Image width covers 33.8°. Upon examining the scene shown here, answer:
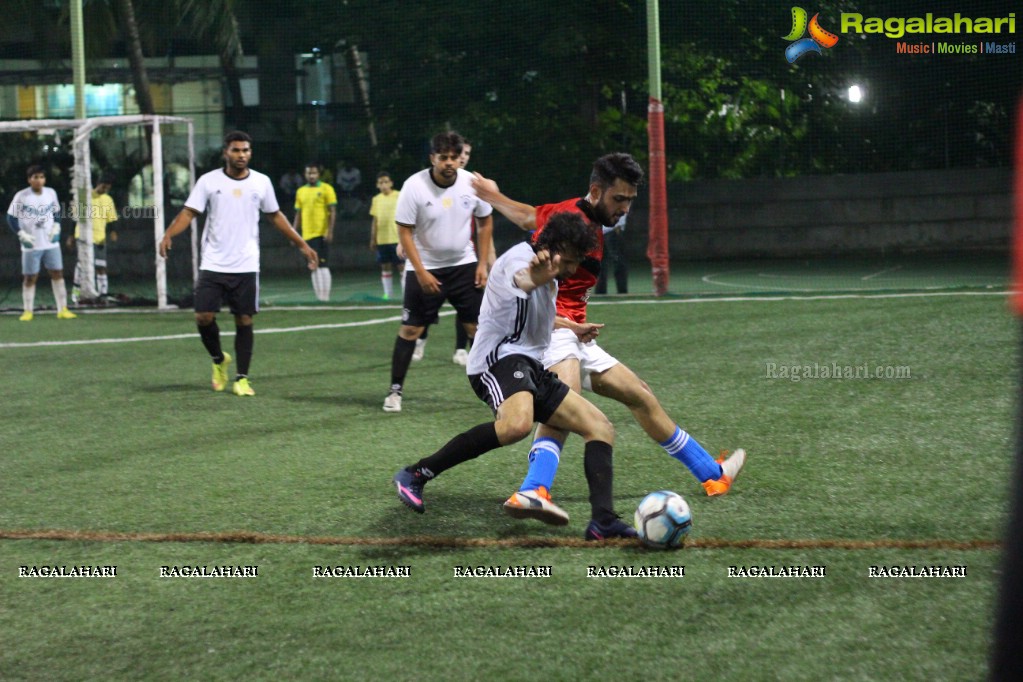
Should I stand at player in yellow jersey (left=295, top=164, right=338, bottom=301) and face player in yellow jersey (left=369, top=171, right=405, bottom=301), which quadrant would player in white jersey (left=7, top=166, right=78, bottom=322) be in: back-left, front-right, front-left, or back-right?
back-right

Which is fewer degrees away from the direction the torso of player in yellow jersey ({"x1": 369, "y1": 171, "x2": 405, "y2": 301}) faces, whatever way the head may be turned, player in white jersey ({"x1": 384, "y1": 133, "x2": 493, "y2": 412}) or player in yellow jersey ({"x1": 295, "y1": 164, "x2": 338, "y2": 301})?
the player in white jersey

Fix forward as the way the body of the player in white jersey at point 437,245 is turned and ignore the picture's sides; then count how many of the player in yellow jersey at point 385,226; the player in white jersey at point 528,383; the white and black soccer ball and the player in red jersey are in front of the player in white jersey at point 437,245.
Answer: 3

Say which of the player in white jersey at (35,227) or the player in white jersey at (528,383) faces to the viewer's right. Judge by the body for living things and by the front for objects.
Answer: the player in white jersey at (528,383)

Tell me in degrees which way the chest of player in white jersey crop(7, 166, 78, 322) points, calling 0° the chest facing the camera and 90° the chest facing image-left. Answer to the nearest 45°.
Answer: approximately 0°

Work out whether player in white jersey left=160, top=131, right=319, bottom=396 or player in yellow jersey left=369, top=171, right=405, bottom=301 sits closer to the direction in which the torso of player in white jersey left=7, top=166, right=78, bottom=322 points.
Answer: the player in white jersey

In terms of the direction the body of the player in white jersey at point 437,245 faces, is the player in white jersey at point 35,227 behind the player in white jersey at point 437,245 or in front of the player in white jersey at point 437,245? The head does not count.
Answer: behind

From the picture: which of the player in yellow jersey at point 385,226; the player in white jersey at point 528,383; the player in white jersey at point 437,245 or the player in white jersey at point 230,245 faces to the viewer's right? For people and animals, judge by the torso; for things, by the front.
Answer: the player in white jersey at point 528,383

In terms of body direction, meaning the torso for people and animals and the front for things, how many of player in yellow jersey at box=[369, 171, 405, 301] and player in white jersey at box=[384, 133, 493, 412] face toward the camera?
2
